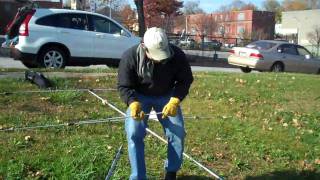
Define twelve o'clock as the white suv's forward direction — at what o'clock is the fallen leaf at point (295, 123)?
The fallen leaf is roughly at 2 o'clock from the white suv.

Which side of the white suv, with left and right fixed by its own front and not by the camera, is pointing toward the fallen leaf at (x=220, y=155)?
right

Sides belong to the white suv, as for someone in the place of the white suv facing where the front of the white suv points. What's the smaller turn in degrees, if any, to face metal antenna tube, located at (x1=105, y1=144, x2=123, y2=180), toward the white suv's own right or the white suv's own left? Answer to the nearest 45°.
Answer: approximately 90° to the white suv's own right

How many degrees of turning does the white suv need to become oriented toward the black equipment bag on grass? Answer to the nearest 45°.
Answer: approximately 90° to its right

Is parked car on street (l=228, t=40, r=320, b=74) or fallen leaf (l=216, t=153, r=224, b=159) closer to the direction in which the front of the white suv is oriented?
the parked car on street

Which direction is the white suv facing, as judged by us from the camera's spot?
facing to the right of the viewer

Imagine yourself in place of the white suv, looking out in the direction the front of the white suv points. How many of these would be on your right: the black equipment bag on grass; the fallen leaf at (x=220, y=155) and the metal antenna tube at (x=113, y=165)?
3
